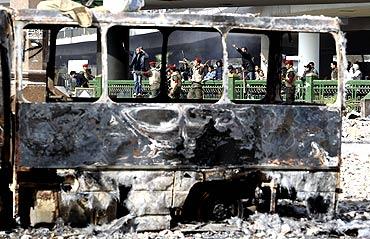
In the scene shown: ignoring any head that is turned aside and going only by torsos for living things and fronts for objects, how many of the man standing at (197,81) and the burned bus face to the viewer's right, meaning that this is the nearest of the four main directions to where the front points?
0

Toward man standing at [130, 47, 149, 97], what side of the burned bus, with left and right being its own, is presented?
right

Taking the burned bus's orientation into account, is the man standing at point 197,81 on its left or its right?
on its right

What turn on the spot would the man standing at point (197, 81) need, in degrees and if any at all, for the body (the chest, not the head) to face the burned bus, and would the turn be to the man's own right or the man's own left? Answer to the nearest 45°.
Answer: approximately 45° to the man's own left

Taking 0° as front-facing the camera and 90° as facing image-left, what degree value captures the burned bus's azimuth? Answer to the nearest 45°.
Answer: approximately 90°

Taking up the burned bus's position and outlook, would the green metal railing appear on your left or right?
on your right
